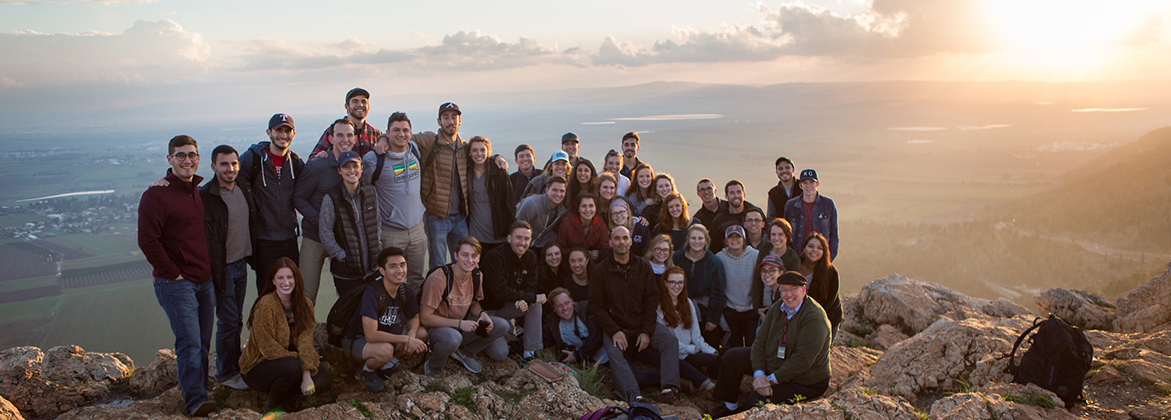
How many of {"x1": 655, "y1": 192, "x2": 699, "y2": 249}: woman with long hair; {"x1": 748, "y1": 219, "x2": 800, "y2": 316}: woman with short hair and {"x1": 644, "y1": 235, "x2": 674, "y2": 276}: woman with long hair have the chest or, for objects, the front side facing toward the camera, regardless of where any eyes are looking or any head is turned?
3

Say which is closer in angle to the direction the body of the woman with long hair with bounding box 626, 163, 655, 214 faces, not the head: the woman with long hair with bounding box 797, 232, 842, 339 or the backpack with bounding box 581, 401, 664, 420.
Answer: the backpack

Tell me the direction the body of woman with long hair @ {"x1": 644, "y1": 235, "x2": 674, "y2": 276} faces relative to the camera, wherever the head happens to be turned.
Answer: toward the camera

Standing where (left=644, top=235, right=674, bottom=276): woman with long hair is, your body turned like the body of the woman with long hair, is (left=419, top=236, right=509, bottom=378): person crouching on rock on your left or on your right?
on your right

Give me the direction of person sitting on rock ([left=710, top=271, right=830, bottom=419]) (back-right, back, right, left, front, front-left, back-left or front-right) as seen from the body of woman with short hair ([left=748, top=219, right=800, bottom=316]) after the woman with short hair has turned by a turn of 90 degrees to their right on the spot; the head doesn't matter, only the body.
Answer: left

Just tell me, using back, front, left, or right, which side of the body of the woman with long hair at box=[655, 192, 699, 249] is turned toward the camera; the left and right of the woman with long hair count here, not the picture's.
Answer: front

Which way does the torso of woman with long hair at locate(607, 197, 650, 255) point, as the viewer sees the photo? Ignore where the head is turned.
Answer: toward the camera

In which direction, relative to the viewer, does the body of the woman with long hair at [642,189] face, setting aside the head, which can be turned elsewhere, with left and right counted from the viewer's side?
facing the viewer

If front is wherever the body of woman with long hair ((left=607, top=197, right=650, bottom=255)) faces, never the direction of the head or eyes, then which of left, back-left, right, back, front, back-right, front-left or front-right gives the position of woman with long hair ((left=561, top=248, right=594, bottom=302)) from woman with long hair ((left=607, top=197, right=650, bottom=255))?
front-right
